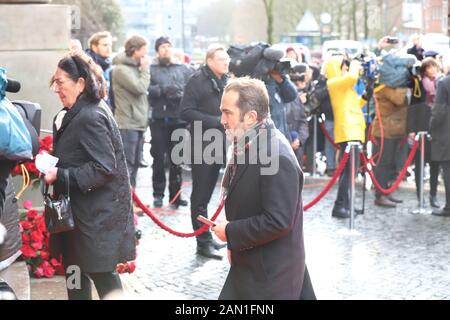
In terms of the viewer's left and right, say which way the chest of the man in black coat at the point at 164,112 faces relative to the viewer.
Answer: facing the viewer

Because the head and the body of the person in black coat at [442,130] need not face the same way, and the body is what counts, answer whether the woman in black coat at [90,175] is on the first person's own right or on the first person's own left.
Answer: on the first person's own left

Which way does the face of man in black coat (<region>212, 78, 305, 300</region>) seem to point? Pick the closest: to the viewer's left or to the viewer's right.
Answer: to the viewer's left

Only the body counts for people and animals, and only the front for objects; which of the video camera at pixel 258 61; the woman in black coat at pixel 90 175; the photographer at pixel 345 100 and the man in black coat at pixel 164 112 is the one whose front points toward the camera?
the man in black coat

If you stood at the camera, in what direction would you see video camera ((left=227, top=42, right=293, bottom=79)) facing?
facing to the right of the viewer

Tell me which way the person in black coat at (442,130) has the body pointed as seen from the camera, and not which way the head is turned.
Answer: to the viewer's left

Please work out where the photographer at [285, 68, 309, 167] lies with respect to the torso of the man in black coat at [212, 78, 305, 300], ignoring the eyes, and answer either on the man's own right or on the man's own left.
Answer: on the man's own right
